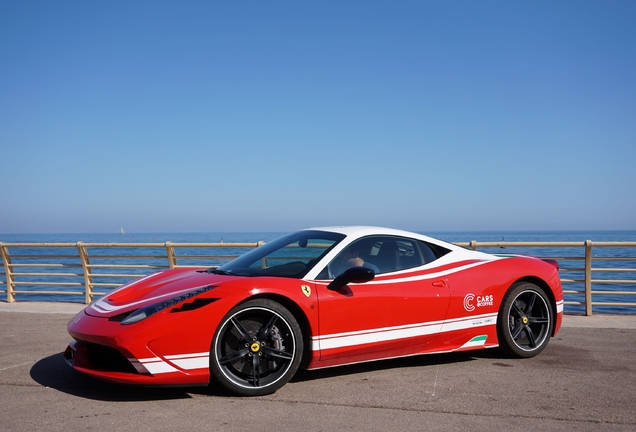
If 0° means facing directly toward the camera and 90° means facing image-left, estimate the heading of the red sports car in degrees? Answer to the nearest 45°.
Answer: approximately 45°
